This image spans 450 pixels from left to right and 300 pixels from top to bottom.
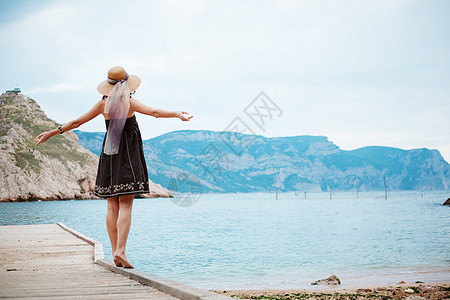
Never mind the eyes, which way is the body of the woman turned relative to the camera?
away from the camera

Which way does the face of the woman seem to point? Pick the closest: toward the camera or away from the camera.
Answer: away from the camera
